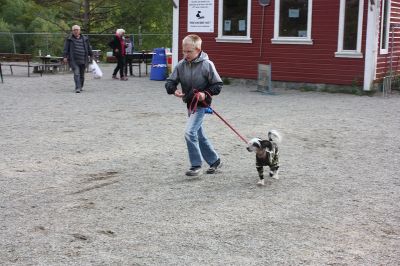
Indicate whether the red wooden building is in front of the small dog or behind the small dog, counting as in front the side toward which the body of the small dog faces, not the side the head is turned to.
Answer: behind

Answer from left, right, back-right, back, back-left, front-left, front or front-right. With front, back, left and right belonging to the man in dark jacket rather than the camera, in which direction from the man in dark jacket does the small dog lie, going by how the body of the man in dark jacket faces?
front

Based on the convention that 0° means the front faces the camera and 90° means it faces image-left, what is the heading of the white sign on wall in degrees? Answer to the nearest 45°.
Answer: approximately 0°

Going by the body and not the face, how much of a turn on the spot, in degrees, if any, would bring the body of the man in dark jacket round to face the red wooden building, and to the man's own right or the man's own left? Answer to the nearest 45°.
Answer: approximately 90° to the man's own left

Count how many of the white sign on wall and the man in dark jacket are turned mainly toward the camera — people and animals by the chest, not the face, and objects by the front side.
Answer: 2

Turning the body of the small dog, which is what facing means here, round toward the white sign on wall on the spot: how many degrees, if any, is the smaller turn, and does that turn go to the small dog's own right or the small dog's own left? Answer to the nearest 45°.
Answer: approximately 135° to the small dog's own right

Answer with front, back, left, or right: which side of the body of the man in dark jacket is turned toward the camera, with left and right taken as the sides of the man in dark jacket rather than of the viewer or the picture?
front

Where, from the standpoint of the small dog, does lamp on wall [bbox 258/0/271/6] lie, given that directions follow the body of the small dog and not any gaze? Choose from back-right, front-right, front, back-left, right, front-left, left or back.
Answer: back-right

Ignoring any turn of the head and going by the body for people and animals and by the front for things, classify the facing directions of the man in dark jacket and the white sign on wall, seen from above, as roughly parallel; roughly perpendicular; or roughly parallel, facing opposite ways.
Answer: roughly parallel

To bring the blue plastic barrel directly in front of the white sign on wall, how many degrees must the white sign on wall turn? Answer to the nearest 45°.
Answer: approximately 135° to its right

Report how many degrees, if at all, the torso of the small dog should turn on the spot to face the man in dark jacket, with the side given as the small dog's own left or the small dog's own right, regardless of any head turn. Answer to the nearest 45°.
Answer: approximately 90° to the small dog's own right

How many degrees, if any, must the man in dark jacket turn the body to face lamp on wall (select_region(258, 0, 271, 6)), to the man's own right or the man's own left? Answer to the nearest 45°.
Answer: approximately 90° to the man's own left
